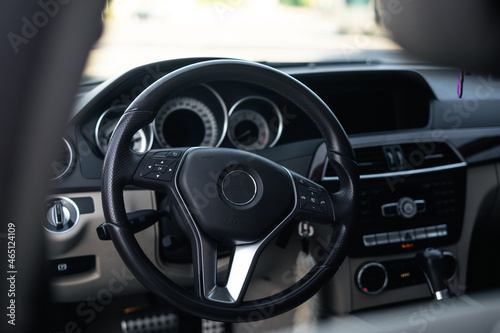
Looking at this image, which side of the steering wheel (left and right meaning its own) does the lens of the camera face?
front
